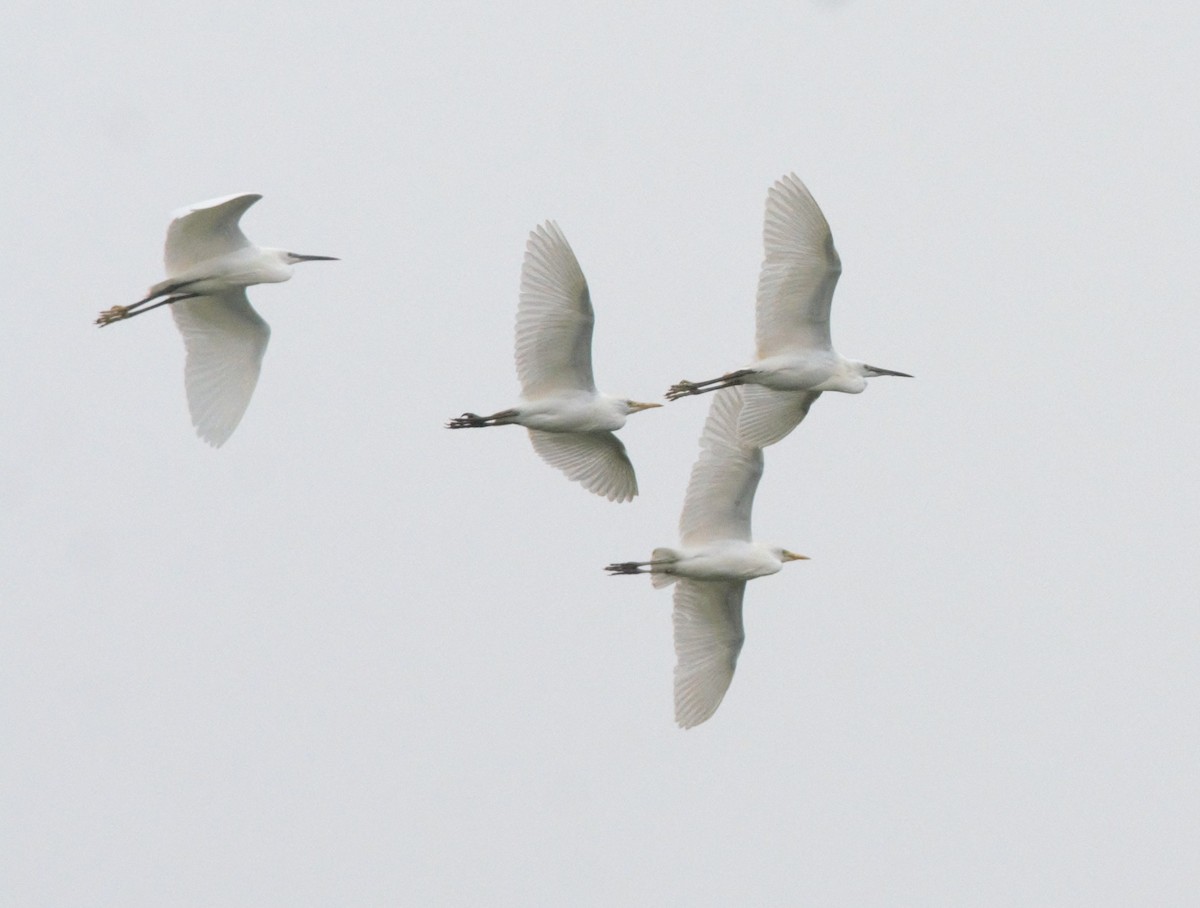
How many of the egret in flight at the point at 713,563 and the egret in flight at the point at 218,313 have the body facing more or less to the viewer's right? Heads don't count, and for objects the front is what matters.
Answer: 2

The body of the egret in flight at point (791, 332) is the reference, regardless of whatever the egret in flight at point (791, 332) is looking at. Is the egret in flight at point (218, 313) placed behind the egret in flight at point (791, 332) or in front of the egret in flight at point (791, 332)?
behind

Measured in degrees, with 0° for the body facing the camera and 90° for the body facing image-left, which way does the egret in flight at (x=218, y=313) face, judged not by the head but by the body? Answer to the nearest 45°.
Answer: approximately 270°

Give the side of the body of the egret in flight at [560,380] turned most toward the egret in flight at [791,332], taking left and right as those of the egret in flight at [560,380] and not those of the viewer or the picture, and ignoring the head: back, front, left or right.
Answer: front

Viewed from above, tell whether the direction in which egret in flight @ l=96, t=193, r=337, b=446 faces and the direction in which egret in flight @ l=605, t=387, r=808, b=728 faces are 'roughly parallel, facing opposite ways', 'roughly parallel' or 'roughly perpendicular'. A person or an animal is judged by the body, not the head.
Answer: roughly parallel

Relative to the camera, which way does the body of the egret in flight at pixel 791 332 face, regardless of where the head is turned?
to the viewer's right

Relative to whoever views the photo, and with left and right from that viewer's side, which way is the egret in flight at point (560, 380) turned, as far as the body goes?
facing to the right of the viewer

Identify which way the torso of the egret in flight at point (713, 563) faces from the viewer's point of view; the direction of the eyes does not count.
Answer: to the viewer's right

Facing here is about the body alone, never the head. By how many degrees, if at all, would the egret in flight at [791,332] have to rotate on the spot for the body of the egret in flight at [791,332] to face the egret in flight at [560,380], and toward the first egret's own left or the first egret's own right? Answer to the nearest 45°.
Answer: approximately 180°
